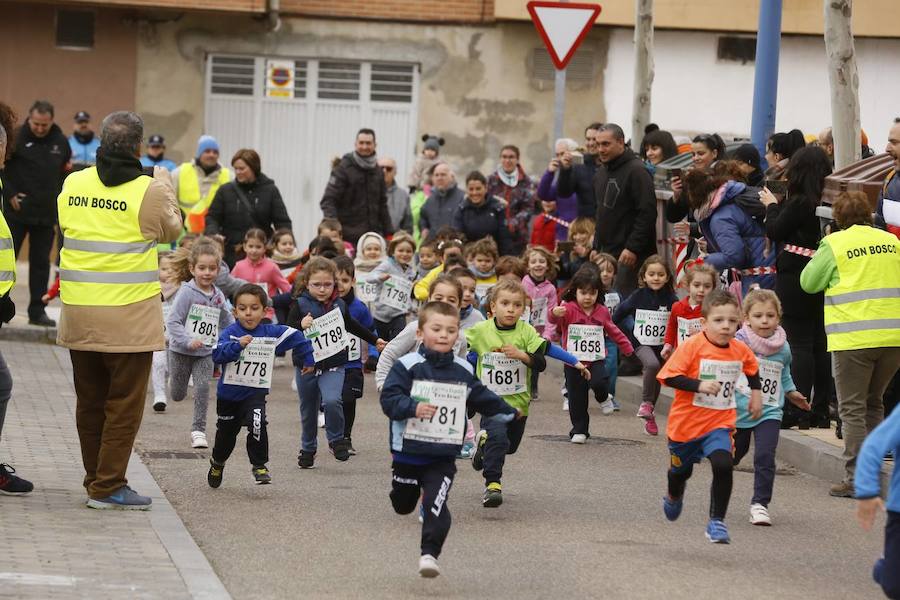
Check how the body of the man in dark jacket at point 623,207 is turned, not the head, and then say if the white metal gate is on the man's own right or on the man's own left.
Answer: on the man's own right

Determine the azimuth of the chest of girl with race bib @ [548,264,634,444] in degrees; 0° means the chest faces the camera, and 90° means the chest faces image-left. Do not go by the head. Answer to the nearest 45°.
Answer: approximately 0°

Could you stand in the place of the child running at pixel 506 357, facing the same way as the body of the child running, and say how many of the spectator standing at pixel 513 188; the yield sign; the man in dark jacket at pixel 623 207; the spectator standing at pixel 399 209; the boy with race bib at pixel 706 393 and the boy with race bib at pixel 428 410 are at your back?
4

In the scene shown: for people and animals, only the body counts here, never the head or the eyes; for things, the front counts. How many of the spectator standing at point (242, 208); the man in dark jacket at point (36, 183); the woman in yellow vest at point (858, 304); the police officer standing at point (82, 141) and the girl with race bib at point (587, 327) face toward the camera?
4

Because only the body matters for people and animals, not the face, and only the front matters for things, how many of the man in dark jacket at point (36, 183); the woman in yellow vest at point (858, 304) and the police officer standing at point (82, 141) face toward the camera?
2

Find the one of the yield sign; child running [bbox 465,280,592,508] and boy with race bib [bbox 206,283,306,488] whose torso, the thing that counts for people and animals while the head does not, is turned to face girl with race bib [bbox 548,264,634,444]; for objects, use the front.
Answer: the yield sign

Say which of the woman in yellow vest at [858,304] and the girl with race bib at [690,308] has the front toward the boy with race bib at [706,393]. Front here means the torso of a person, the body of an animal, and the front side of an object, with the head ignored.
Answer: the girl with race bib

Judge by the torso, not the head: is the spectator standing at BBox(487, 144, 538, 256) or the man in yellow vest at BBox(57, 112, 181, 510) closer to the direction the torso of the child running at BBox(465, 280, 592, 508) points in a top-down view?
the man in yellow vest
